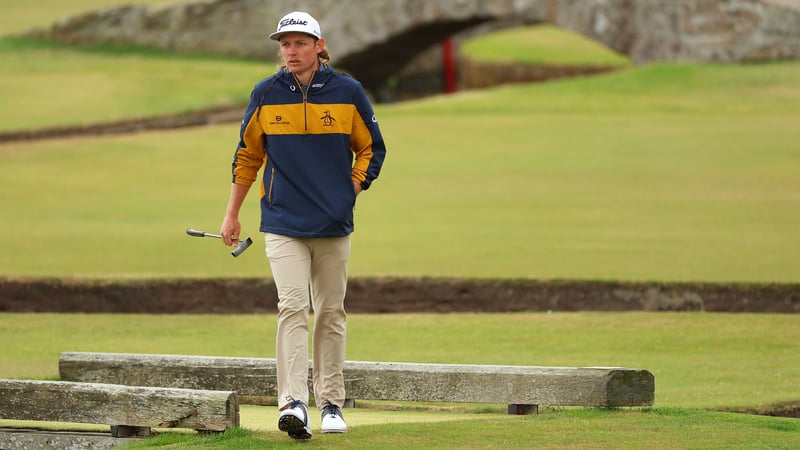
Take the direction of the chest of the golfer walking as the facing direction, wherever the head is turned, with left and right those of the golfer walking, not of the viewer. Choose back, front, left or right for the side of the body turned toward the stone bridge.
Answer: back

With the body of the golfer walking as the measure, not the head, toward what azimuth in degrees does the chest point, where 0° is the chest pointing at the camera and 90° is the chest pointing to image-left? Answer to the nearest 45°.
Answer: approximately 0°
